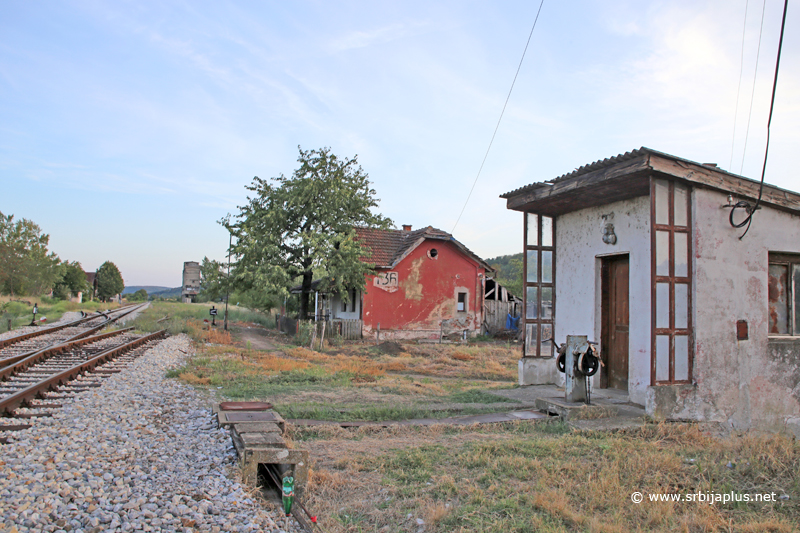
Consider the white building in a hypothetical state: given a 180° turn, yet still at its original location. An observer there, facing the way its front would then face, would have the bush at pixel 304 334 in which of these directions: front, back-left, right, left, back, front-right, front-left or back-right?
left

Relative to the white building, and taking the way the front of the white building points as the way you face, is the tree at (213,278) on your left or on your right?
on your right

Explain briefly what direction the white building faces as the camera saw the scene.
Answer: facing the viewer and to the left of the viewer

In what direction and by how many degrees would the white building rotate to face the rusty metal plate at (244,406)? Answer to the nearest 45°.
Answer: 0° — it already faces it

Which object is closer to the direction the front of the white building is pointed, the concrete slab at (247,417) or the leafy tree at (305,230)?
the concrete slab

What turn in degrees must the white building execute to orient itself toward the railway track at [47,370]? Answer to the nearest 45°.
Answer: approximately 45° to its right

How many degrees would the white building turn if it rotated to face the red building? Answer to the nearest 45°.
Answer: approximately 90° to its right

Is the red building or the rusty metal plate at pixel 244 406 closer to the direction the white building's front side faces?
the rusty metal plate

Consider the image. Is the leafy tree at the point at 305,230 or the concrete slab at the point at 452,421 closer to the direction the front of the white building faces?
the concrete slab

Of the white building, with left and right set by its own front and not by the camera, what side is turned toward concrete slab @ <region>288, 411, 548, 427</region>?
front

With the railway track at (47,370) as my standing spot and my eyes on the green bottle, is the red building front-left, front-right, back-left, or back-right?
back-left

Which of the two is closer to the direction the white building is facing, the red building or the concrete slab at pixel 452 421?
the concrete slab

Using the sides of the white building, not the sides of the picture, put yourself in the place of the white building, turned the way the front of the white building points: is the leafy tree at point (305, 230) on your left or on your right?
on your right
